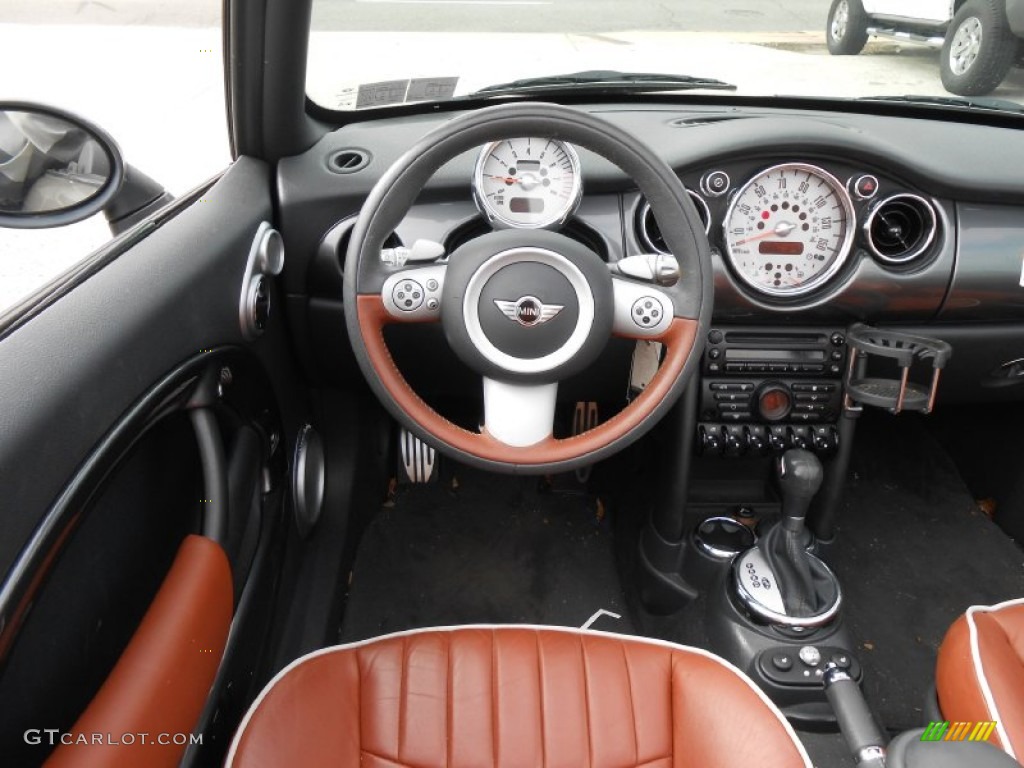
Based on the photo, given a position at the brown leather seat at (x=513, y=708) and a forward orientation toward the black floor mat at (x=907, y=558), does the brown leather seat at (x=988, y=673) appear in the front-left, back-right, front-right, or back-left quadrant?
front-right

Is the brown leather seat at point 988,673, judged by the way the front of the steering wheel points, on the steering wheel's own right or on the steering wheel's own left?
on the steering wheel's own left

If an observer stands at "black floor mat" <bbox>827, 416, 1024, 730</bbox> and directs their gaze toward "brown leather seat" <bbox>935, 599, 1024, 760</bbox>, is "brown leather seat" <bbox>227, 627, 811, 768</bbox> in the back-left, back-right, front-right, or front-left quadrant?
front-right

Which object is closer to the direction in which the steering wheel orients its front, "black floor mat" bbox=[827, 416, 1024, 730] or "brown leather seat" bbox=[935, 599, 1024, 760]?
the brown leather seat

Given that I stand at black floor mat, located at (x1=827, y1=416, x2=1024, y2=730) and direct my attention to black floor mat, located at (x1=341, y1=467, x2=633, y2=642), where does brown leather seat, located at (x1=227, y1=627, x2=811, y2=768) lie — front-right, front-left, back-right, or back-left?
front-left

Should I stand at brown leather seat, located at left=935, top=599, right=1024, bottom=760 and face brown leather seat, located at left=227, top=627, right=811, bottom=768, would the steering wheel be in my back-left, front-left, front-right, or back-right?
front-right

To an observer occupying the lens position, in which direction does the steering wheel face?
facing the viewer
